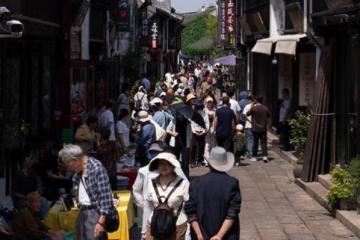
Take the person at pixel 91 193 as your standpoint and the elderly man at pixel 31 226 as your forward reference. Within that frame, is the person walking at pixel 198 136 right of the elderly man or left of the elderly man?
right

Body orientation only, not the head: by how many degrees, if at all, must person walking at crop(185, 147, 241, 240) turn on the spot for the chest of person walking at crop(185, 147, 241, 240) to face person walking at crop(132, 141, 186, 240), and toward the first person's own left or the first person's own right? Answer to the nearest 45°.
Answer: approximately 45° to the first person's own left

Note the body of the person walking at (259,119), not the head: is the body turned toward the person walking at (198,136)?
no

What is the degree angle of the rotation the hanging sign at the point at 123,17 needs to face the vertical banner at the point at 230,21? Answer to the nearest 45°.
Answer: approximately 135° to its left

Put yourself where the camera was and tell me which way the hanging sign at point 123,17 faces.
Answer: facing the viewer

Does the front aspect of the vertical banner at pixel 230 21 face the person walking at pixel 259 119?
yes

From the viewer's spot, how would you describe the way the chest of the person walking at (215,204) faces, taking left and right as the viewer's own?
facing away from the viewer

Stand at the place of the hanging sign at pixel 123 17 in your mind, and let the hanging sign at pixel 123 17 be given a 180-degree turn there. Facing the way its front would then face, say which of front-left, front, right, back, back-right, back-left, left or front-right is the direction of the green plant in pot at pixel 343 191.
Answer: back

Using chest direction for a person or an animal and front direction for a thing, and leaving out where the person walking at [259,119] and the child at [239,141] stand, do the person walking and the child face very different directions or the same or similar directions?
same or similar directions
